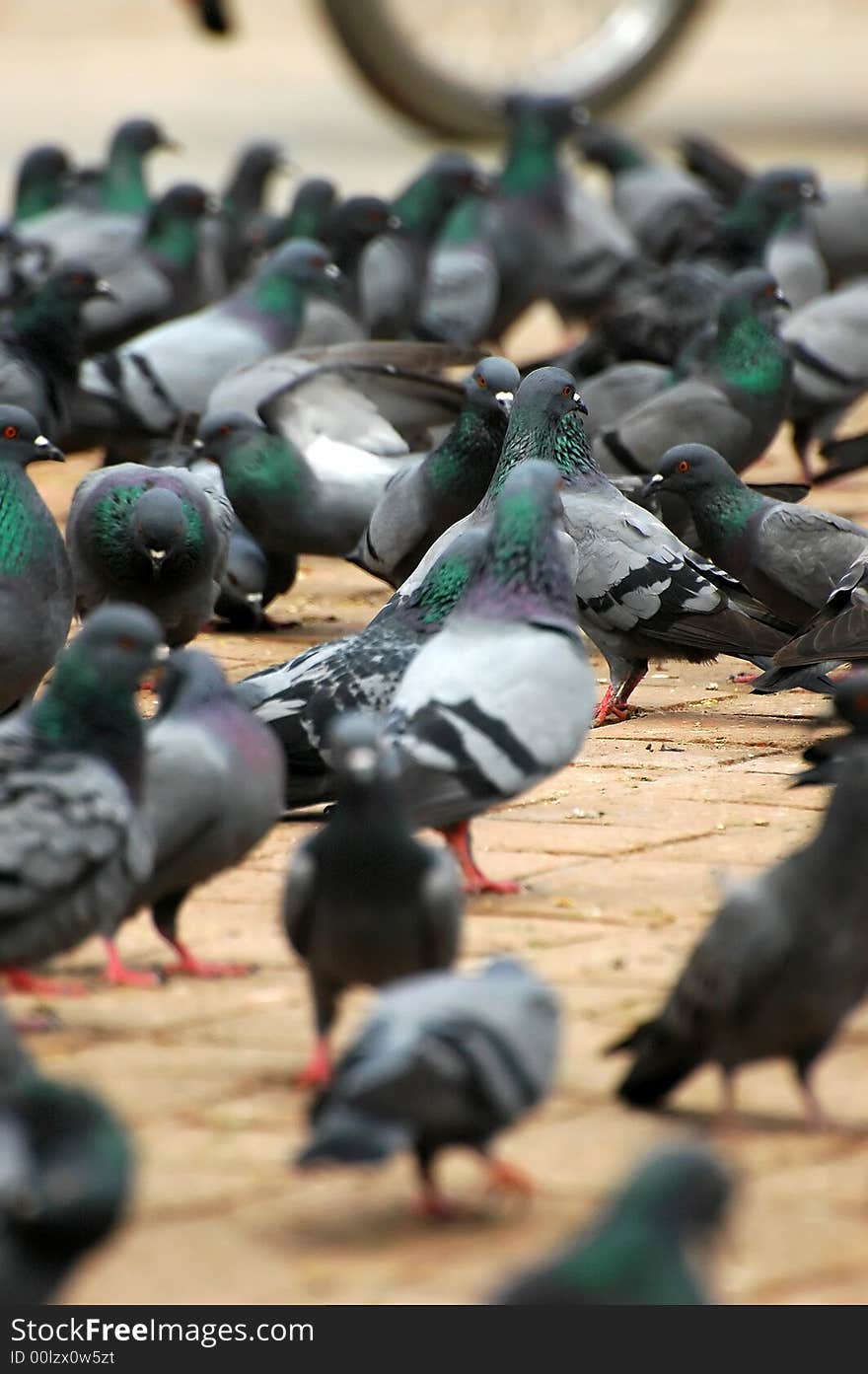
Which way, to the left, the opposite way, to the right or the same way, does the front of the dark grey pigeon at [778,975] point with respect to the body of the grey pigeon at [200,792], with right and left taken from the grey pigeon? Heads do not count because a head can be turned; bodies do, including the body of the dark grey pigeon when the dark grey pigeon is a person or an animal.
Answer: the same way

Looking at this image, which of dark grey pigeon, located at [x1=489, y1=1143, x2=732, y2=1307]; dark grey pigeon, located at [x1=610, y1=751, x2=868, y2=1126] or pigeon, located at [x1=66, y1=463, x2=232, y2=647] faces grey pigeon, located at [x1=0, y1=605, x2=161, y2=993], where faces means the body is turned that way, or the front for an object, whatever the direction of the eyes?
the pigeon

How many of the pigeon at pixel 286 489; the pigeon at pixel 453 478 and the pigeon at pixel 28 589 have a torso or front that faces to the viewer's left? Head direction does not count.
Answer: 1

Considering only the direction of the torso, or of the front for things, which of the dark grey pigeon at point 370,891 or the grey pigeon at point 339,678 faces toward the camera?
the dark grey pigeon

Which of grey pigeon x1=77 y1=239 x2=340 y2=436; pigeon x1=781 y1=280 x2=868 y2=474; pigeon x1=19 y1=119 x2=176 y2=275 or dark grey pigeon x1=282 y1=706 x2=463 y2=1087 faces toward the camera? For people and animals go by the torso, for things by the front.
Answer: the dark grey pigeon

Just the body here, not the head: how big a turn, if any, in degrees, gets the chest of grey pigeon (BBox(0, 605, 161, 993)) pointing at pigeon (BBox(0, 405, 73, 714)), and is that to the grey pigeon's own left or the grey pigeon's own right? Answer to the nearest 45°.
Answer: approximately 90° to the grey pigeon's own left

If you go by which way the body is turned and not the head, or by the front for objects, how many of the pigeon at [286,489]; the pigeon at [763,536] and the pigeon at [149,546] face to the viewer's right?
0

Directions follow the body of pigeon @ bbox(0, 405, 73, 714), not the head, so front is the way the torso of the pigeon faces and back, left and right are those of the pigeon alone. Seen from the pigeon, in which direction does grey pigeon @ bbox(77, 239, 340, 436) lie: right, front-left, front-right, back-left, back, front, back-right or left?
left

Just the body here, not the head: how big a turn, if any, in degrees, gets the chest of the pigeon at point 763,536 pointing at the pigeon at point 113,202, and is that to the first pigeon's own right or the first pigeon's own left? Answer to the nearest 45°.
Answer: approximately 45° to the first pigeon's own right

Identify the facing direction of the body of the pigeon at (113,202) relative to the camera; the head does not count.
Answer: to the viewer's right

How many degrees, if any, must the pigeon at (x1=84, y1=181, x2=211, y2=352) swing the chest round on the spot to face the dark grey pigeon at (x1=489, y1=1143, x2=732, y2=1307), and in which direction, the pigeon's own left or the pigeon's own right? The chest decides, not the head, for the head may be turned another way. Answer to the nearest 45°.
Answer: approximately 90° to the pigeon's own right

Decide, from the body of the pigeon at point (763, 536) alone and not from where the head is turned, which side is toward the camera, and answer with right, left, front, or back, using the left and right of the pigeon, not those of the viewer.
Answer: left

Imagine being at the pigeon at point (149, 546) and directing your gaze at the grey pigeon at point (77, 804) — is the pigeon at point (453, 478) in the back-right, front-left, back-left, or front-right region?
back-left

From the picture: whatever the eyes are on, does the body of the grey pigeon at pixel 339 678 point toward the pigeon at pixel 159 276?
no

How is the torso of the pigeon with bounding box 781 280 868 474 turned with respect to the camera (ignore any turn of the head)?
to the viewer's right

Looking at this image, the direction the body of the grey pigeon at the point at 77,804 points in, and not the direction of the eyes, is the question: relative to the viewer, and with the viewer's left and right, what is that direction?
facing to the right of the viewer

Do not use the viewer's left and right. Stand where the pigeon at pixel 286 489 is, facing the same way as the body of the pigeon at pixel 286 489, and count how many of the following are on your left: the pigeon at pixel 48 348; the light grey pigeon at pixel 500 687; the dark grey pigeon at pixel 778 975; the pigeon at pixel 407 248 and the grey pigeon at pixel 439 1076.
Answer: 3

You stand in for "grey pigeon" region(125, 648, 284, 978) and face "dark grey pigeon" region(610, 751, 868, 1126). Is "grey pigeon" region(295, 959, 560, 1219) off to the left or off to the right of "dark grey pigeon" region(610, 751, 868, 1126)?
right

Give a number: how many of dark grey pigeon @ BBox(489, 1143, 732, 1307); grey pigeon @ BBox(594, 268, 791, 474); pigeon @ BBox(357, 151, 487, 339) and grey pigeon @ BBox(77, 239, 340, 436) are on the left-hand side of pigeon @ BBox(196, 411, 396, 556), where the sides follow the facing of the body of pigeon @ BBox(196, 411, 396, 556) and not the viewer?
1

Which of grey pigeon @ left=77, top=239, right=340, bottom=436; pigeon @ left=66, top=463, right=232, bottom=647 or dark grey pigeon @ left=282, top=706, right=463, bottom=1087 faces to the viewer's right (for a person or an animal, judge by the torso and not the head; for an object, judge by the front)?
the grey pigeon

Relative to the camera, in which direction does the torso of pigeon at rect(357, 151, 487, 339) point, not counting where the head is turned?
to the viewer's right
